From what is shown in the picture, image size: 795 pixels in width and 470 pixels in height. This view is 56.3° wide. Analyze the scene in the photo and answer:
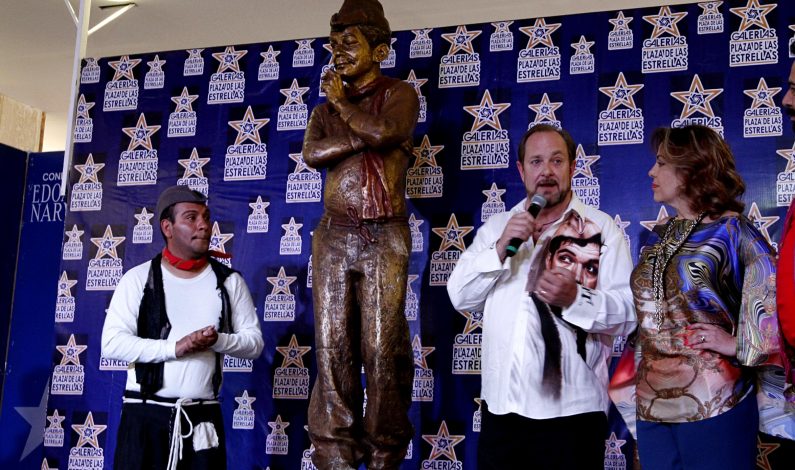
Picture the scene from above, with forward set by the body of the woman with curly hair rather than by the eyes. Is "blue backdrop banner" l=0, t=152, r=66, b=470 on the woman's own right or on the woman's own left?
on the woman's own right

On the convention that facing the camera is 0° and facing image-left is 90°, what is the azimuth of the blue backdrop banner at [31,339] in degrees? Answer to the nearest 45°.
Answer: approximately 0°

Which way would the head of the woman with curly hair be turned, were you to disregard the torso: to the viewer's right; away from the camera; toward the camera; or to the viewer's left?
to the viewer's left

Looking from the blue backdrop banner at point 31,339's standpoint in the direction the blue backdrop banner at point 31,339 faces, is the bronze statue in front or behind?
in front

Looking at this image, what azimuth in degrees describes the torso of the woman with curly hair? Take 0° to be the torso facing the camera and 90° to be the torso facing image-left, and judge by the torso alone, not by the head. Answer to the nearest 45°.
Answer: approximately 45°

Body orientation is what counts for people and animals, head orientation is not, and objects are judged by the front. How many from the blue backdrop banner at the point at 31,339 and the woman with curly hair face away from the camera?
0

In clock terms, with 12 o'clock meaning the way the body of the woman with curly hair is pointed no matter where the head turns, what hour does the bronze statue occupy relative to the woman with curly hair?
The bronze statue is roughly at 2 o'clock from the woman with curly hair.
